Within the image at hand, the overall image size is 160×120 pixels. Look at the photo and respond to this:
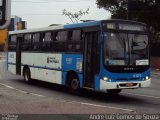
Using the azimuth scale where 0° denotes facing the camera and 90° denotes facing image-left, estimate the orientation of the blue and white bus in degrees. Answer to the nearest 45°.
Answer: approximately 315°
